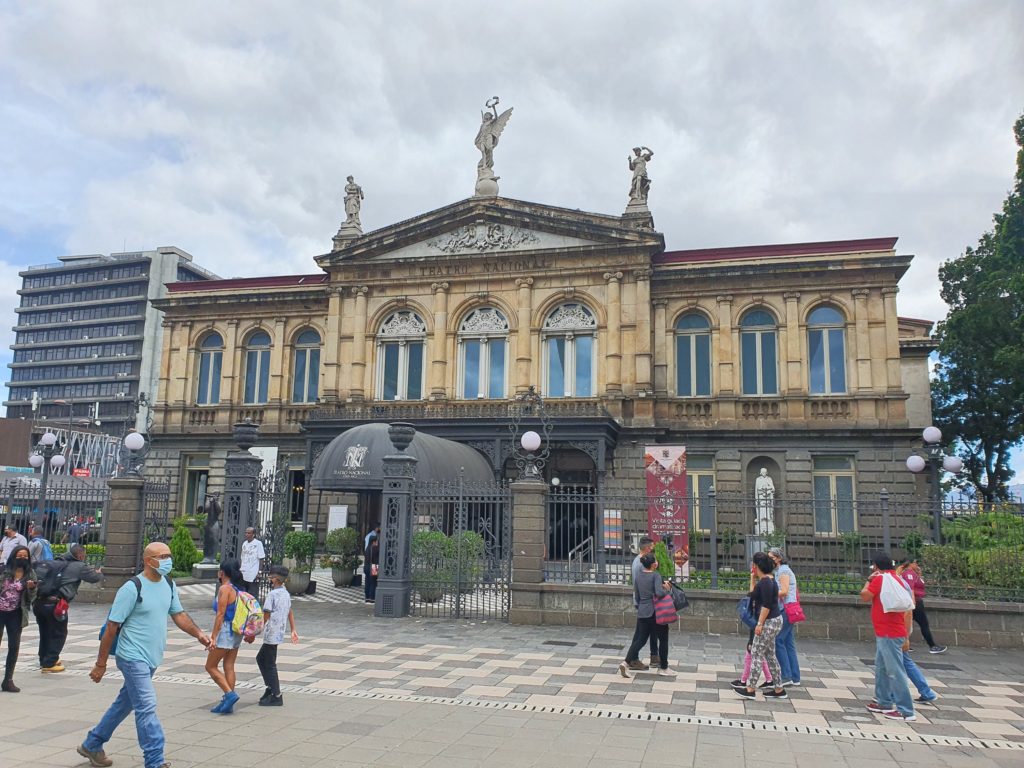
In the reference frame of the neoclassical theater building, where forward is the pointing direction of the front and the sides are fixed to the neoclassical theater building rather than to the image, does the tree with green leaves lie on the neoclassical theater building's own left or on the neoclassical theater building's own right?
on the neoclassical theater building's own left

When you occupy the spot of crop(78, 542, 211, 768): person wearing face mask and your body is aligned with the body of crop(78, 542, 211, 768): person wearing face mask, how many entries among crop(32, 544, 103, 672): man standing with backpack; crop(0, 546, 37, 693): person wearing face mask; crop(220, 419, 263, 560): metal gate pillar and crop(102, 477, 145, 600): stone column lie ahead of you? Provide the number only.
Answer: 0

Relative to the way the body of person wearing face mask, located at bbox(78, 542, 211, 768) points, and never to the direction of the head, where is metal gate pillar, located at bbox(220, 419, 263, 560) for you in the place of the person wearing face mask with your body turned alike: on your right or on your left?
on your left

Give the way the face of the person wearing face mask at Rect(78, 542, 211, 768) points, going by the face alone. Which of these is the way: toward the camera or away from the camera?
toward the camera

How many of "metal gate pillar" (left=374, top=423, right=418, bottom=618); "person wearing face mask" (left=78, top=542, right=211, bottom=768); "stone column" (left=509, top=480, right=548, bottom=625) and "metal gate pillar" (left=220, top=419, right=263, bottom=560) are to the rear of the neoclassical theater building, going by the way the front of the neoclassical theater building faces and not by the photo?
0

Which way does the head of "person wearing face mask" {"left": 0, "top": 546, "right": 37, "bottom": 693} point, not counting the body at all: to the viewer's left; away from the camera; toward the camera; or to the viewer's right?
toward the camera

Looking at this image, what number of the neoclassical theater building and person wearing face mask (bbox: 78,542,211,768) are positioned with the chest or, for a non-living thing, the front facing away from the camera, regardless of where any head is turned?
0

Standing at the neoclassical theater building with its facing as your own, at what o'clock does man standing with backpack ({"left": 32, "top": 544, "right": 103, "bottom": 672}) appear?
The man standing with backpack is roughly at 1 o'clock from the neoclassical theater building.

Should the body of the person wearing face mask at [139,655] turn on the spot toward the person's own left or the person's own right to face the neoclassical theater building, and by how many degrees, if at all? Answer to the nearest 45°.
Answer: approximately 90° to the person's own left

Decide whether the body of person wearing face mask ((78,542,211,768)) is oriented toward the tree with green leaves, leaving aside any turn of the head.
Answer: no

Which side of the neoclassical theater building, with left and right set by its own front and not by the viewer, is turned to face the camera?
front

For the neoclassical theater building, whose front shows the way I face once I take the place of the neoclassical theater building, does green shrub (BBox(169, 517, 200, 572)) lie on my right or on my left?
on my right

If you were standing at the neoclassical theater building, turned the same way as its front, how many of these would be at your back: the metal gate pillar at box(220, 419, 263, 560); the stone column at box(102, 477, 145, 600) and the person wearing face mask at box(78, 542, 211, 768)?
0
